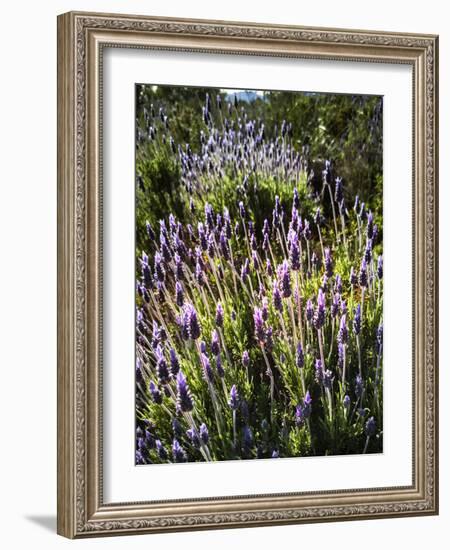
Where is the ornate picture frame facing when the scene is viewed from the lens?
facing the viewer and to the right of the viewer
